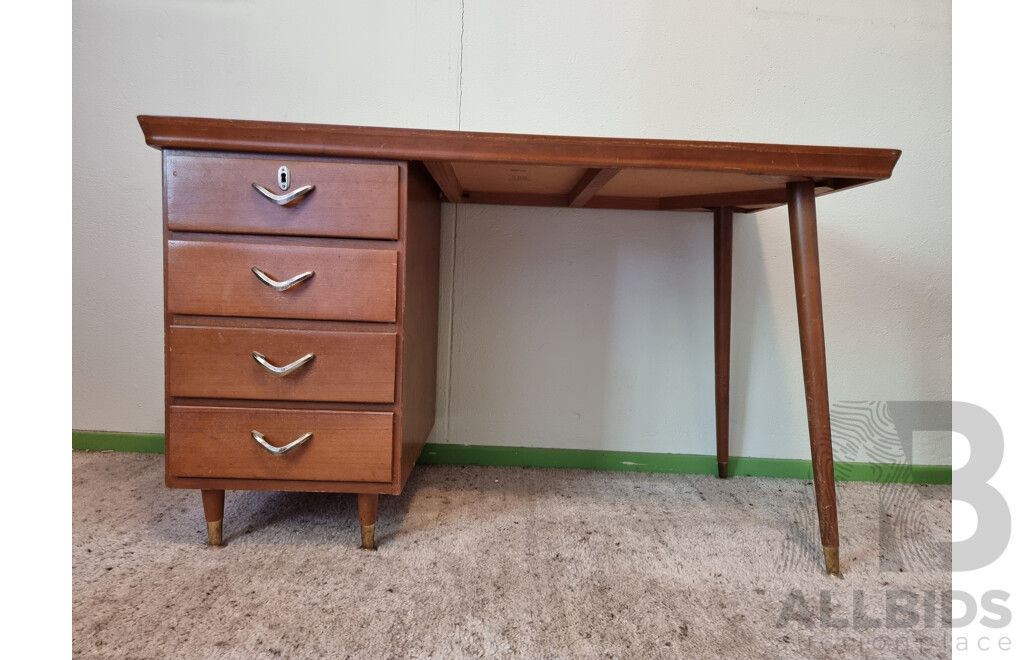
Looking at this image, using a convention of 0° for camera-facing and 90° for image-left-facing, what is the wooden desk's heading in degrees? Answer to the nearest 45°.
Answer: approximately 0°
